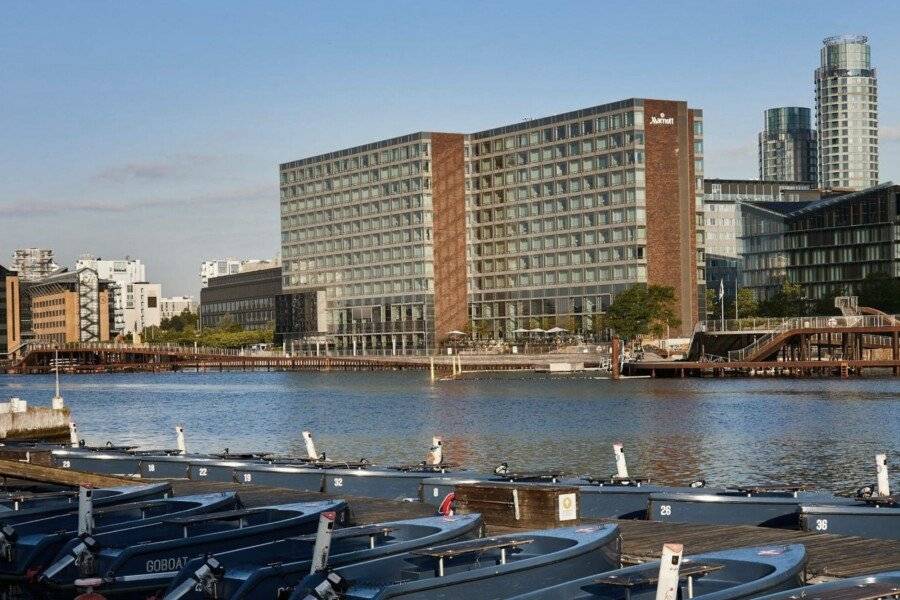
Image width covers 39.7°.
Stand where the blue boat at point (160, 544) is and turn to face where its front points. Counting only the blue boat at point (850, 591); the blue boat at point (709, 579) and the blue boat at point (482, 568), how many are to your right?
3

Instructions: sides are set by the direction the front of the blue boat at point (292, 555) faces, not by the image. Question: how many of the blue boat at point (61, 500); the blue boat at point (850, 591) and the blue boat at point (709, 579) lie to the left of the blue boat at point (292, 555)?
1

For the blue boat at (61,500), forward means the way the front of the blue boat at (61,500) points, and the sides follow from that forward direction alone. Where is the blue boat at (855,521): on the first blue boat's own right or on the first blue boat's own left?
on the first blue boat's own right

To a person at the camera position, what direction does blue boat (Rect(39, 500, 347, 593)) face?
facing away from the viewer and to the right of the viewer

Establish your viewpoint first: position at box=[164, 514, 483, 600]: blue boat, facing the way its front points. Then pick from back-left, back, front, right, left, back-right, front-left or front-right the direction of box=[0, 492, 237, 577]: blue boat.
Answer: left

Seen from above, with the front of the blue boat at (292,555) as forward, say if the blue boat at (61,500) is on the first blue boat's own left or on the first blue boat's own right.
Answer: on the first blue boat's own left

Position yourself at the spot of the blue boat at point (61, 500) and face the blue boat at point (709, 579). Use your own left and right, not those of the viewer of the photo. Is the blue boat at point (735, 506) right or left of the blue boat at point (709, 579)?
left

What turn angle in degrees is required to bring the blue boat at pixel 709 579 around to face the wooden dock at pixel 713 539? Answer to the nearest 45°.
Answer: approximately 45° to its left

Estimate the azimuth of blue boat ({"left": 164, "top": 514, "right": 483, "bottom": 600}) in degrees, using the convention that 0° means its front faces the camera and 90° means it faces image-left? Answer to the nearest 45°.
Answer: approximately 225°

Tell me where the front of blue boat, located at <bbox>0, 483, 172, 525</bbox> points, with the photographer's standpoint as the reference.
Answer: facing away from the viewer and to the right of the viewer

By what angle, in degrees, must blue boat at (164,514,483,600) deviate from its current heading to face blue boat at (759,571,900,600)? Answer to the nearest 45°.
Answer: approximately 90° to its right

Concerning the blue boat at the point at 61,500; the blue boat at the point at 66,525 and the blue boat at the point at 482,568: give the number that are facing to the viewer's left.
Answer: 0

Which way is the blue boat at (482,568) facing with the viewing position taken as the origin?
facing away from the viewer and to the right of the viewer

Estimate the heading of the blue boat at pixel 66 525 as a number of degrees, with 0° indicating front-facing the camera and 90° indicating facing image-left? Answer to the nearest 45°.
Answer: approximately 225°

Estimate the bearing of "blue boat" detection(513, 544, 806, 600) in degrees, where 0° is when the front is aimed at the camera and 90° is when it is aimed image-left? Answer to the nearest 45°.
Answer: approximately 225°
